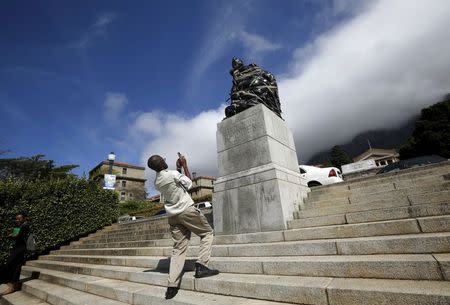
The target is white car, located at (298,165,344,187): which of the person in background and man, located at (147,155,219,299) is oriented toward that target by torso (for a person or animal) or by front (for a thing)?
the man

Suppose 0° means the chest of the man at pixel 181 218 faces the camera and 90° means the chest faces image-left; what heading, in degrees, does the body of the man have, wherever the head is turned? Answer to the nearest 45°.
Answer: approximately 225°

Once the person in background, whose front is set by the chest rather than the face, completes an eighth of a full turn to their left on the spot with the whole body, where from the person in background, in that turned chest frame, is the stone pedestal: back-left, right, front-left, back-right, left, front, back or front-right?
front-left

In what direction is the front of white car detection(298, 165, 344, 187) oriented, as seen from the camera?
facing away from the viewer and to the left of the viewer

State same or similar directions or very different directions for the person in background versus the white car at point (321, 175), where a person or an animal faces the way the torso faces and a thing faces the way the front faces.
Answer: very different directions

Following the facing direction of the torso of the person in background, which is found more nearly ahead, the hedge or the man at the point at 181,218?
the man

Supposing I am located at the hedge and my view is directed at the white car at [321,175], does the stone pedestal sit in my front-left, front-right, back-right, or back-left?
front-right

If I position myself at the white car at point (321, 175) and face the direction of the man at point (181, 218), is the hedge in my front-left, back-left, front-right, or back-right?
front-right

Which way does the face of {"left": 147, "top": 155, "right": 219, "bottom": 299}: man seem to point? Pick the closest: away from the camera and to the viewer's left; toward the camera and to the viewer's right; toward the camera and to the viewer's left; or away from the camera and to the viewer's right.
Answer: away from the camera and to the viewer's right
